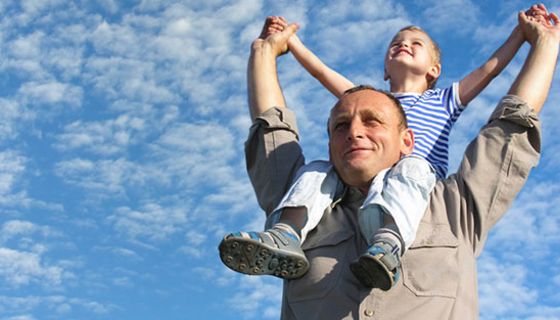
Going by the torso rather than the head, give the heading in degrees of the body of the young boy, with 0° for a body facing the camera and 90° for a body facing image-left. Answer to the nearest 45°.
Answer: approximately 45°
